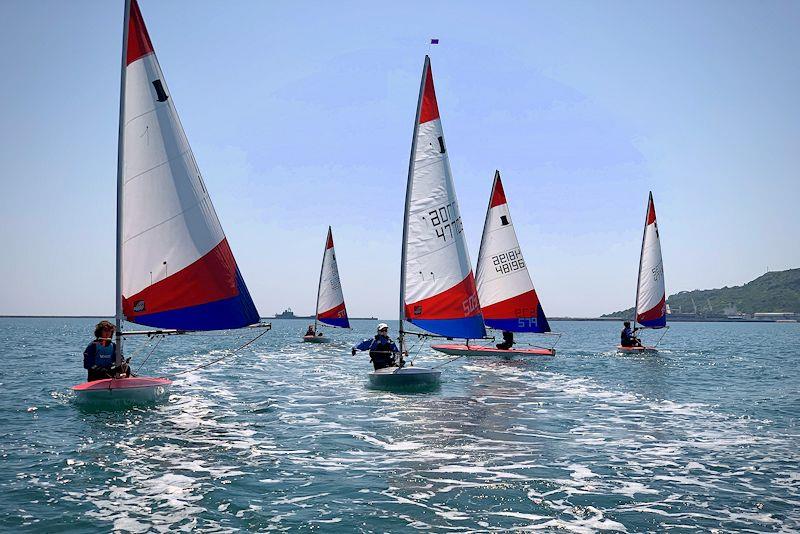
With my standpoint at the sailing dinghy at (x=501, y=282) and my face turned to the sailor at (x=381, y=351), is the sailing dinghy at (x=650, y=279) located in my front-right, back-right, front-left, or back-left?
back-left

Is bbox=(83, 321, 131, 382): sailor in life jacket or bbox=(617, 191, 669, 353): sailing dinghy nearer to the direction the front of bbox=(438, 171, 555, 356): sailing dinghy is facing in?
the sailor in life jacket

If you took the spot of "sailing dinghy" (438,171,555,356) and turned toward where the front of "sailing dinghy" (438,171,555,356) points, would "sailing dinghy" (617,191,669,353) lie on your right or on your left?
on your right

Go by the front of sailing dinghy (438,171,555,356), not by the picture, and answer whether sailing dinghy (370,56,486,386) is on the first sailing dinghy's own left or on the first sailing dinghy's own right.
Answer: on the first sailing dinghy's own left

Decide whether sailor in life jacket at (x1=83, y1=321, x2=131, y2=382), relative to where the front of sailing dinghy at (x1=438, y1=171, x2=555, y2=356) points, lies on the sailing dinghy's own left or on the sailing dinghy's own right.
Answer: on the sailing dinghy's own left

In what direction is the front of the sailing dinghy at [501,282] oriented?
to the viewer's left

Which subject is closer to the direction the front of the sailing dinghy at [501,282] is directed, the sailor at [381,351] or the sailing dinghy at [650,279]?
the sailor
